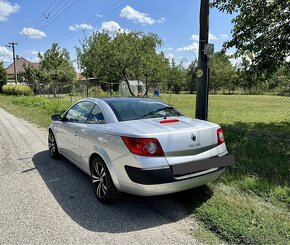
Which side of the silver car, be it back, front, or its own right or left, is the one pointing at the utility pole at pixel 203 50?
right

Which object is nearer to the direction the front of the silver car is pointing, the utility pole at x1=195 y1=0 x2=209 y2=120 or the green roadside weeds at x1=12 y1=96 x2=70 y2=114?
the green roadside weeds

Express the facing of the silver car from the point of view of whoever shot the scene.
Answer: facing away from the viewer and to the left of the viewer

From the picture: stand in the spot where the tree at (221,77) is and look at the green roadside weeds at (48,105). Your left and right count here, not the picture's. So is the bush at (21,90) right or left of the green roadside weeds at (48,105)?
right

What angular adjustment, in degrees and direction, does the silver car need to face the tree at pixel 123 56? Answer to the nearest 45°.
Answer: approximately 45° to its right

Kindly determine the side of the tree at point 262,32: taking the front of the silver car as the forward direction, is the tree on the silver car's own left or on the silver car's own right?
on the silver car's own right

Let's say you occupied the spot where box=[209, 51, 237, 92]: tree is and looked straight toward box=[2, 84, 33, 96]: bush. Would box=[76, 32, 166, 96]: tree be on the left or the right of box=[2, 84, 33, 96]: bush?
left

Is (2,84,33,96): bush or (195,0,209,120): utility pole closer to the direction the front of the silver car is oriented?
the bush

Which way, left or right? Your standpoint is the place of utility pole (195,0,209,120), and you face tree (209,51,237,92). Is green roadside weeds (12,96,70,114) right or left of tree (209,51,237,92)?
left

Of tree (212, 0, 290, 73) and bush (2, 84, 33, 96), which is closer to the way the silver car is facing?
the bush

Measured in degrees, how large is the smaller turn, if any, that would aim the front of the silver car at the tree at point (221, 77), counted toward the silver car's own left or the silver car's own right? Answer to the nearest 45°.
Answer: approximately 45° to the silver car's own right
